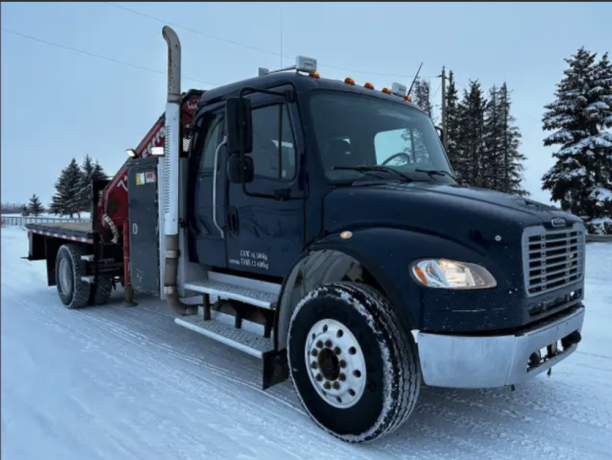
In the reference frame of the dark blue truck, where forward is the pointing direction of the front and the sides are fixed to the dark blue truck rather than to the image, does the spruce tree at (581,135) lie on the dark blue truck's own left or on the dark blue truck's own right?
on the dark blue truck's own left

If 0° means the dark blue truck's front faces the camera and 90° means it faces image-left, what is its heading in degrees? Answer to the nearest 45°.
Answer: approximately 315°

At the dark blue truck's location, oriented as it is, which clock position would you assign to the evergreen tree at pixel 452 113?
The evergreen tree is roughly at 8 o'clock from the dark blue truck.

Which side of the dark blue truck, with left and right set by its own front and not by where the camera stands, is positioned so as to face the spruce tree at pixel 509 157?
left
